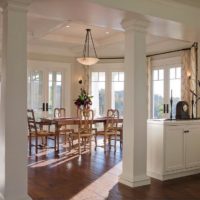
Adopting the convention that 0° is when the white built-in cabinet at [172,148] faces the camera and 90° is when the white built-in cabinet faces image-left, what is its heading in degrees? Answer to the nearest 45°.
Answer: approximately 315°

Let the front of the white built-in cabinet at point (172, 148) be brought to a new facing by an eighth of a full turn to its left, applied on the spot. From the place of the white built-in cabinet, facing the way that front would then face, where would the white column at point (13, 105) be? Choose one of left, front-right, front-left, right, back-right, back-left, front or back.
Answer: back-right

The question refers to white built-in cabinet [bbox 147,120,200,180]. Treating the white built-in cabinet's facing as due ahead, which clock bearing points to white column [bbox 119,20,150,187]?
The white column is roughly at 3 o'clock from the white built-in cabinet.

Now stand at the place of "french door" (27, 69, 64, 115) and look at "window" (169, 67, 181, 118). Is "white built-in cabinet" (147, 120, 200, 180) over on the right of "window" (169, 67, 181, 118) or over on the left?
right

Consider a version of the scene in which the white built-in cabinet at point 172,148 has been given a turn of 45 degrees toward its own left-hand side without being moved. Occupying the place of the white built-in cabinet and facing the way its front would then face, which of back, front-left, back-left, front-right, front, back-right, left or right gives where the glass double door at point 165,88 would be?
left

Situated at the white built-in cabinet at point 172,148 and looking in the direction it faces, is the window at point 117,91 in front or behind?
behind

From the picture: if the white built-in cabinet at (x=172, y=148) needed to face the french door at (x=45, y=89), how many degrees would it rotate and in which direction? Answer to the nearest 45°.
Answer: approximately 180°

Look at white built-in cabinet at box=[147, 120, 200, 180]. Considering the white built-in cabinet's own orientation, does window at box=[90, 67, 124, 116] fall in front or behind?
behind

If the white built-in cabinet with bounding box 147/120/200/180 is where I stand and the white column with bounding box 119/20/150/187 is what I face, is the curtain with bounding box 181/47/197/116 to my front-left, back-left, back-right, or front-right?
back-right

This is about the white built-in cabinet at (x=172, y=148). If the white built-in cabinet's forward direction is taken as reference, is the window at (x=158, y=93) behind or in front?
behind

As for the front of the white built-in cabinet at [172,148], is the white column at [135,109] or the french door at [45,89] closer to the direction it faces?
the white column

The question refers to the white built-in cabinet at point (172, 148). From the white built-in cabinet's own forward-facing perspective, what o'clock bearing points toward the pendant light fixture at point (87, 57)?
The pendant light fixture is roughly at 6 o'clock from the white built-in cabinet.
